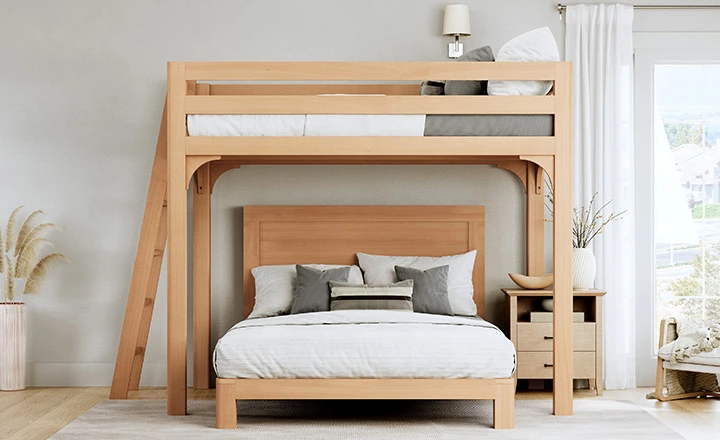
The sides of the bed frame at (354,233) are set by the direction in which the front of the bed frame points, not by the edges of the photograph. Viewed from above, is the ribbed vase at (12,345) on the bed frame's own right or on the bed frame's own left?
on the bed frame's own right

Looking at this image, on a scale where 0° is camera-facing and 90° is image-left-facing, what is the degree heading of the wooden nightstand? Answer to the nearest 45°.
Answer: approximately 0°

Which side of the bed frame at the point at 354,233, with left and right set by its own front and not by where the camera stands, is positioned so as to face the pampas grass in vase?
right

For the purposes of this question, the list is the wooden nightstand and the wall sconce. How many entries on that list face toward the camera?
2

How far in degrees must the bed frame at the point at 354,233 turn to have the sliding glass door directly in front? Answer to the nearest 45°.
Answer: approximately 90° to its left

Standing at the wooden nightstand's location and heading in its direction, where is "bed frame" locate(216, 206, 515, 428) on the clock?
The bed frame is roughly at 3 o'clock from the wooden nightstand.

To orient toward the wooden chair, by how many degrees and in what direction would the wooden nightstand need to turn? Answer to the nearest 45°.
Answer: approximately 90° to its left
